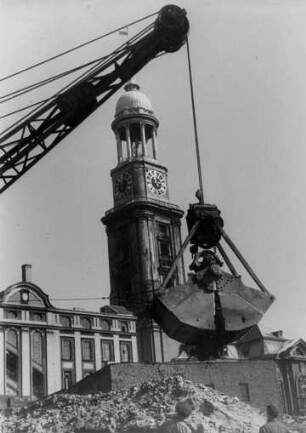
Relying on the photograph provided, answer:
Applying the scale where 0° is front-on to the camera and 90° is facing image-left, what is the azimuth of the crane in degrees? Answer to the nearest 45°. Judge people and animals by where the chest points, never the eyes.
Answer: approximately 270°

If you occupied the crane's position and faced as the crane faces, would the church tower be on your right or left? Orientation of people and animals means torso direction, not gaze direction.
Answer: on your left
